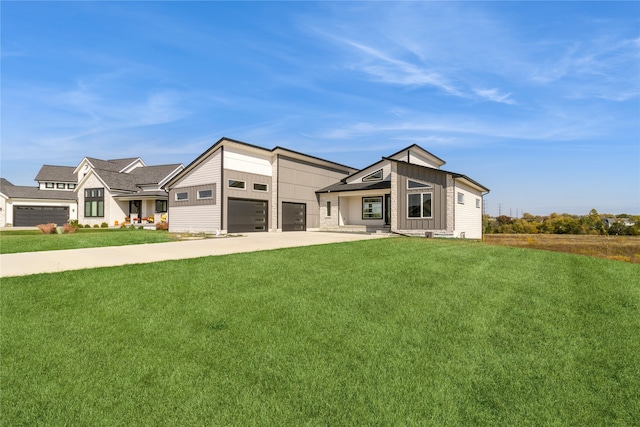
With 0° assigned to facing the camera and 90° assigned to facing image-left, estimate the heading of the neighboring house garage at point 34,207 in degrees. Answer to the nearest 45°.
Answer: approximately 0°

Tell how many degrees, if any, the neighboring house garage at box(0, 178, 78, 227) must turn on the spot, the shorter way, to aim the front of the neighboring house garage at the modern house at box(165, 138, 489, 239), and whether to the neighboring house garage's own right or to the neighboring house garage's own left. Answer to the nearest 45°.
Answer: approximately 45° to the neighboring house garage's own left

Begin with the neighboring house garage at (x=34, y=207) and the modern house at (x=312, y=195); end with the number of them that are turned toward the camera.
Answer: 2

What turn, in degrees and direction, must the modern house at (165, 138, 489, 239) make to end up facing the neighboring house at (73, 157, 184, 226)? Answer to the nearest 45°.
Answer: approximately 135° to its right

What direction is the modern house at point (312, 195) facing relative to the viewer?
toward the camera

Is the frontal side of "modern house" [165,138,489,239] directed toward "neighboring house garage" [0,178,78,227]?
no
